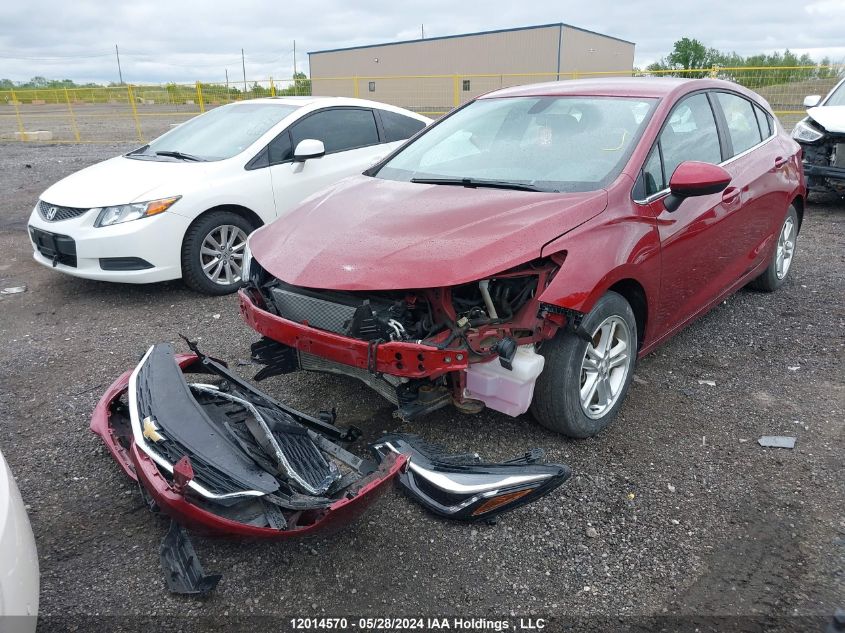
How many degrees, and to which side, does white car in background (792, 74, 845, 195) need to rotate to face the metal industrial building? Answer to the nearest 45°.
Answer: approximately 90° to its right

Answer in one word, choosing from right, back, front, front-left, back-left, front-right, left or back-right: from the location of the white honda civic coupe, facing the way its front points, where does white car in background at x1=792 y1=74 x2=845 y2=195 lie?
back-left

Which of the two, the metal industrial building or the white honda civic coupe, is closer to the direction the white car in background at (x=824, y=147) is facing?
the white honda civic coupe

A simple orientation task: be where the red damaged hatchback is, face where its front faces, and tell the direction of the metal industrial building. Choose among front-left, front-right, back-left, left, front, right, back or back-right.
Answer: back-right

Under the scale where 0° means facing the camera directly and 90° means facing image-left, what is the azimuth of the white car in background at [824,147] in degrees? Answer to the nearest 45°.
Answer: approximately 45°

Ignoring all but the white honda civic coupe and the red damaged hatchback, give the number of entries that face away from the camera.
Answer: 0

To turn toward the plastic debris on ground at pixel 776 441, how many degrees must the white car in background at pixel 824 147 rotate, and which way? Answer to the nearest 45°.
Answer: approximately 45° to its left

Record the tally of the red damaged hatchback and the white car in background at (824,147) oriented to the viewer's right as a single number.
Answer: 0

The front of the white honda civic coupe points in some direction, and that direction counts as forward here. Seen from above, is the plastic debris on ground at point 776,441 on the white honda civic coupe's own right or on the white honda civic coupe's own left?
on the white honda civic coupe's own left

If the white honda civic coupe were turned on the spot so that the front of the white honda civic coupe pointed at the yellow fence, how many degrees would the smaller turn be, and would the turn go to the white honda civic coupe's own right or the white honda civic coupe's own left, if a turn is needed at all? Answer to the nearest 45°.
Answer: approximately 135° to the white honda civic coupe's own right

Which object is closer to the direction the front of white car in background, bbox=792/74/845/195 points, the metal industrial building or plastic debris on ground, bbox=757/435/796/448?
the plastic debris on ground

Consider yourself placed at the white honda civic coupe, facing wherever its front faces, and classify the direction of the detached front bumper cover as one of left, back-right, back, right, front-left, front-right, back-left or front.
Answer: front-left

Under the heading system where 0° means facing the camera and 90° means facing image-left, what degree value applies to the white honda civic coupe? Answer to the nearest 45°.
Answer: approximately 45°

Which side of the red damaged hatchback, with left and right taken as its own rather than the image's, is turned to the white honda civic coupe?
right

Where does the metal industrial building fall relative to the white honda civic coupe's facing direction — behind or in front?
behind
